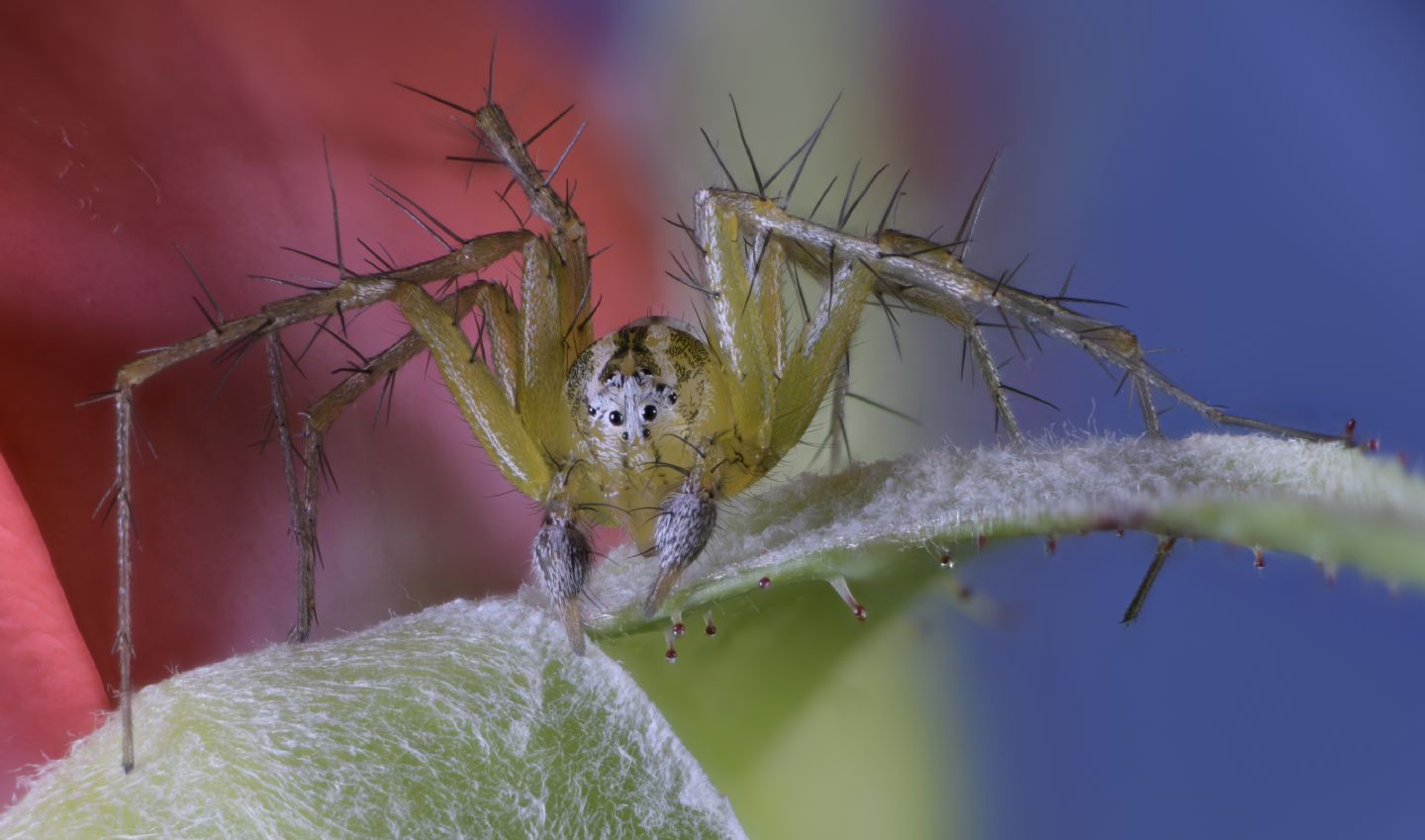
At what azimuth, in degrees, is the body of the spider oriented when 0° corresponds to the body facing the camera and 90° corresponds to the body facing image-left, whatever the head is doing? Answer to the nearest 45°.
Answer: approximately 0°
